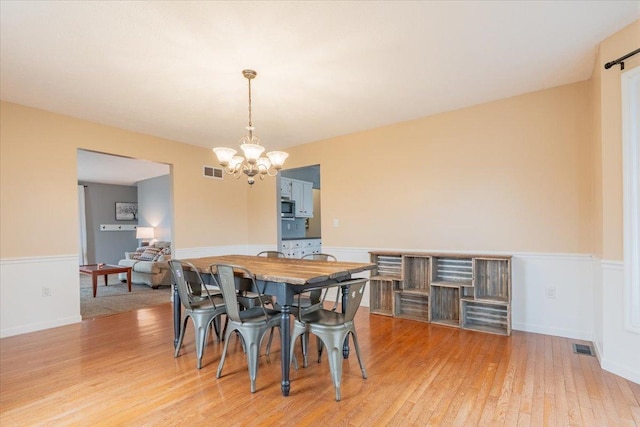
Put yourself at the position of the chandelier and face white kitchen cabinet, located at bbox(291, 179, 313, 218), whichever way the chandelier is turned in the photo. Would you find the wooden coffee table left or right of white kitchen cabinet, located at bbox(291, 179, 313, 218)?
left

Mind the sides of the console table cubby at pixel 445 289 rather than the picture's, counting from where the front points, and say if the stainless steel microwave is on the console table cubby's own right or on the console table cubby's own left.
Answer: on the console table cubby's own right

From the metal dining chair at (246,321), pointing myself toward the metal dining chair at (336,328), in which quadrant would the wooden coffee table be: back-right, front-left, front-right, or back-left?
back-left

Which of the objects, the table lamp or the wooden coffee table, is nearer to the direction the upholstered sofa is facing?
the wooden coffee table

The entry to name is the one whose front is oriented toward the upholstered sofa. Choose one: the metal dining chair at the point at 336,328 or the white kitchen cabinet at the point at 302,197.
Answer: the metal dining chair

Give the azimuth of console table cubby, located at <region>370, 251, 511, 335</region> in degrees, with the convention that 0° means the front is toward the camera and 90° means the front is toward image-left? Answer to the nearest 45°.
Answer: approximately 45°

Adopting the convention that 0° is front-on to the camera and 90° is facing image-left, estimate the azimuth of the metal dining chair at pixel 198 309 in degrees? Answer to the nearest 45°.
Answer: approximately 225°

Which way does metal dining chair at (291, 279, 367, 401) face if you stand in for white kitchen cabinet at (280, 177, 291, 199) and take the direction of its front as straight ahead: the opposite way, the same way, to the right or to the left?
the opposite way

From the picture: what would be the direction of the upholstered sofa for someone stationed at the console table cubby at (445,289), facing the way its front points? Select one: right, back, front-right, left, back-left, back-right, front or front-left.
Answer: front-right

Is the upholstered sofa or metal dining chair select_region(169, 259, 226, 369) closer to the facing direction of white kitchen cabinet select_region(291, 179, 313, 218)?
the metal dining chair

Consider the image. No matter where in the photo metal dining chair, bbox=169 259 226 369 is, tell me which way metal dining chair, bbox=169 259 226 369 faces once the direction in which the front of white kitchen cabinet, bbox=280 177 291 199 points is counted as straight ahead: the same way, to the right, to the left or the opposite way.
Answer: to the left

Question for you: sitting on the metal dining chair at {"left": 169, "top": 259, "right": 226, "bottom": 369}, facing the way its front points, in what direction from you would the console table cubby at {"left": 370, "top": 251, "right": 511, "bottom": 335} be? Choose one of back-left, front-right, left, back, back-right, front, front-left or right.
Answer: front-right

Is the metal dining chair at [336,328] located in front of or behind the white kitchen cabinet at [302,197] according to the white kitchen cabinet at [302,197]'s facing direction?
in front

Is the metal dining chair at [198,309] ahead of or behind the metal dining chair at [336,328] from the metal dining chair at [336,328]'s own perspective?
ahead

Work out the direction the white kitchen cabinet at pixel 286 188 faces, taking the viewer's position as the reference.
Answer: facing the viewer and to the right of the viewer
